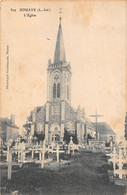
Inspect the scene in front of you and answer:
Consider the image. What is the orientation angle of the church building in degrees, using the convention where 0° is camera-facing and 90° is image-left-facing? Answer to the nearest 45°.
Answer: approximately 45°
